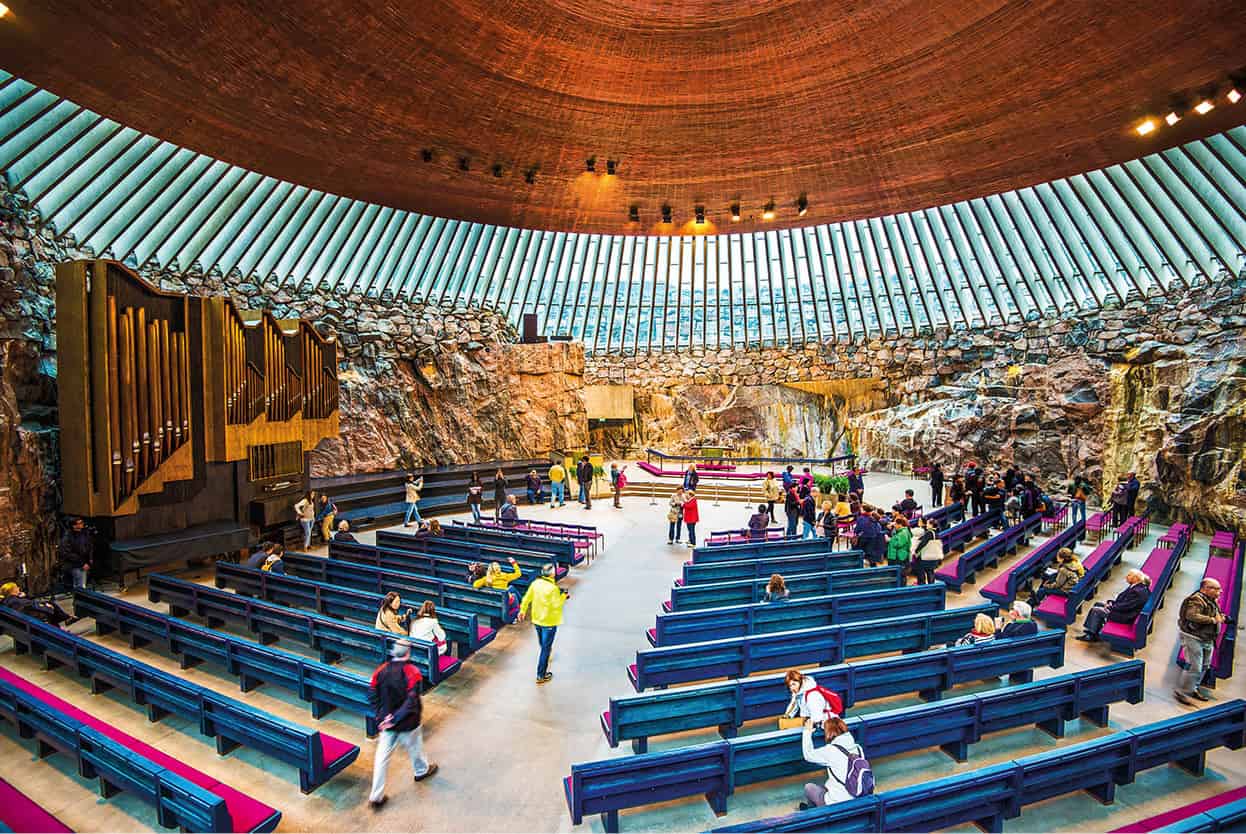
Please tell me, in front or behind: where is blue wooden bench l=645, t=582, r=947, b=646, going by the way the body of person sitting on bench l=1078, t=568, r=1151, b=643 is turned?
in front

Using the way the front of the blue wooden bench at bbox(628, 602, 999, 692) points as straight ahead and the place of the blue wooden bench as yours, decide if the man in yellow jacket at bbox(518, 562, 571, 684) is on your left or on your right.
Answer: on your left

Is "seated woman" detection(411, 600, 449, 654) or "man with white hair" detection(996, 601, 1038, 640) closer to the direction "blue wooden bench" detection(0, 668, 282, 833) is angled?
the seated woman

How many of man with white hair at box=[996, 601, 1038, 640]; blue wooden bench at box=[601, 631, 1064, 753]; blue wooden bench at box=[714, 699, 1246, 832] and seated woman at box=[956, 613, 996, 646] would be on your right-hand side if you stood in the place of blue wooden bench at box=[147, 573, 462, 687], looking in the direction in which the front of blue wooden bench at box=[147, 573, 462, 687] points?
4

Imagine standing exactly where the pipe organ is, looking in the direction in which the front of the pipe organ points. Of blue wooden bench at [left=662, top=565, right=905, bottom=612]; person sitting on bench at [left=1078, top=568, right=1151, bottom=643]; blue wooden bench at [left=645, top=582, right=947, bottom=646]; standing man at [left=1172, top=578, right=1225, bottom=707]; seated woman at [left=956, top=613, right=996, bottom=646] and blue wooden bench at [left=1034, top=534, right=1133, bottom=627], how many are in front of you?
6

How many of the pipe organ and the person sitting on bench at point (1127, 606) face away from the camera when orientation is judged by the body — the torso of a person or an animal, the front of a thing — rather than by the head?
0

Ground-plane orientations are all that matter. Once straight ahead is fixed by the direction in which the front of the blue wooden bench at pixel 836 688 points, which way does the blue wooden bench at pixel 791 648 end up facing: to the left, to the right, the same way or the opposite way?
the same way

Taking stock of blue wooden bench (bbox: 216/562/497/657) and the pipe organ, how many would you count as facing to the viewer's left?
0

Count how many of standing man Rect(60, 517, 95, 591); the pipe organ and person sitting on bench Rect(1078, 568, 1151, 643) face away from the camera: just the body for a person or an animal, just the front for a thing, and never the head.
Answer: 0

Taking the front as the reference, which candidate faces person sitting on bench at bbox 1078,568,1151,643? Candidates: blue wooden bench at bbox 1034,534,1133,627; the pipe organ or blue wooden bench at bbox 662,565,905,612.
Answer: the pipe organ

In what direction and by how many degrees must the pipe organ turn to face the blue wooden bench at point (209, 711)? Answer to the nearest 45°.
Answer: approximately 45° to its right

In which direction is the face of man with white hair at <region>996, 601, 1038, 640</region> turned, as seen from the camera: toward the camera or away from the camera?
away from the camera

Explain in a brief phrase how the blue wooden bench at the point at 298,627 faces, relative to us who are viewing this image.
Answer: facing away from the viewer and to the right of the viewer

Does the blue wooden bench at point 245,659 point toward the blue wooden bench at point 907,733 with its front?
no

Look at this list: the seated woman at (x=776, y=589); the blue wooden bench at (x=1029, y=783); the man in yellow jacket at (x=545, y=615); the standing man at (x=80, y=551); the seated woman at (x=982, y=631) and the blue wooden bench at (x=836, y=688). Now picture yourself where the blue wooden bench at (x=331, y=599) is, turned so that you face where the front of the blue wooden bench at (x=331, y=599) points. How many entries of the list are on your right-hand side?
5

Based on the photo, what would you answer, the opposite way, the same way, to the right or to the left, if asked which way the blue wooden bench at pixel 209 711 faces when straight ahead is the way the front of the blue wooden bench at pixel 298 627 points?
the same way

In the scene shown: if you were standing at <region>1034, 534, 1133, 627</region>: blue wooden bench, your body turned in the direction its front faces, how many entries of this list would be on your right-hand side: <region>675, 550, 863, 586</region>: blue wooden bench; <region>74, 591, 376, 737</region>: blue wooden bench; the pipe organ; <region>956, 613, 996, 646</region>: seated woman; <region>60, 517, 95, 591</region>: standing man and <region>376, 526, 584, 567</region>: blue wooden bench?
0

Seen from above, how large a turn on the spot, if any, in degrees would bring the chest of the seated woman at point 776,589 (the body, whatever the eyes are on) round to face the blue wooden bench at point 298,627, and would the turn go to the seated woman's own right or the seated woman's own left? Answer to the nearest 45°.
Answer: approximately 90° to the seated woman's own left

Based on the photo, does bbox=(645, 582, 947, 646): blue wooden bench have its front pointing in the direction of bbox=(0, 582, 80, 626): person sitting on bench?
no

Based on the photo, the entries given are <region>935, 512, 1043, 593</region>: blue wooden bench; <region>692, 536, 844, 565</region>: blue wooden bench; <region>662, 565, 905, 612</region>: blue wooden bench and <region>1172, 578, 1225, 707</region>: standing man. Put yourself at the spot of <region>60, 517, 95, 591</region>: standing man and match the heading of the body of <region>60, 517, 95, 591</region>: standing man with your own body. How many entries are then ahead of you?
4

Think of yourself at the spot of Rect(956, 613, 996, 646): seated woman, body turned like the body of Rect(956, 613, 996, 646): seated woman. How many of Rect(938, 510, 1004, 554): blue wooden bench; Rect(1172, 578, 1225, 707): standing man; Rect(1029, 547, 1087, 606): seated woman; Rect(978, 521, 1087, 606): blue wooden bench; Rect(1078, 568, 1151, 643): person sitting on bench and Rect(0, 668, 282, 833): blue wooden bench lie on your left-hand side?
1

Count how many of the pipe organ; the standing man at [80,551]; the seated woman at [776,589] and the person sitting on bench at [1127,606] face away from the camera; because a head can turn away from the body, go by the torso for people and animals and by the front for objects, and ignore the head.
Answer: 1

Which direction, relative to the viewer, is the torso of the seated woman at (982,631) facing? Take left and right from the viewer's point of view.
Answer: facing away from the viewer and to the left of the viewer
